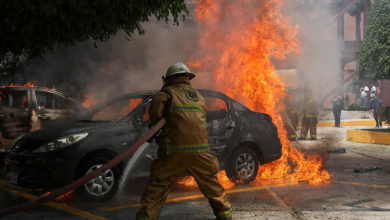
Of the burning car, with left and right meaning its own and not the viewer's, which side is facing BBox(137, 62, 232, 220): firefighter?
left

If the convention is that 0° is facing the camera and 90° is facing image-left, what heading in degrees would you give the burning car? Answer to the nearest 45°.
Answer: approximately 45°

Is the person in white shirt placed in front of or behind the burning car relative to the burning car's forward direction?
behind

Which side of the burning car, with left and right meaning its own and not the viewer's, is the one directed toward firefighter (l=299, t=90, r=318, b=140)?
back
